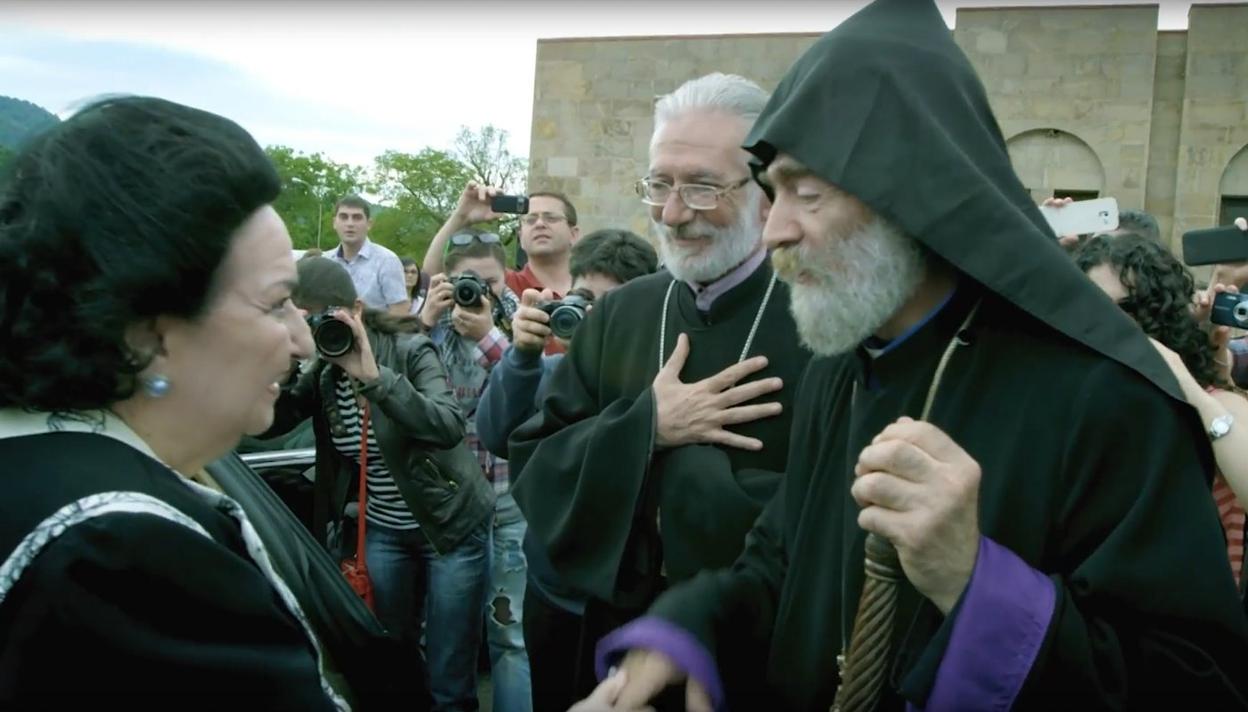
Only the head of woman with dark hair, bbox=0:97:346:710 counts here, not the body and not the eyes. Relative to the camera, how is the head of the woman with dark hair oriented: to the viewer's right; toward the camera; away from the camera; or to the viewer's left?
to the viewer's right

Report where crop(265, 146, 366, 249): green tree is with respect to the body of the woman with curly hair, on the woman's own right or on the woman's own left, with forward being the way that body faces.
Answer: on the woman's own right

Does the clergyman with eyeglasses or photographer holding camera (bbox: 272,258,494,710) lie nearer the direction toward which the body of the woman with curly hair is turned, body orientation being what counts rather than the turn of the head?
the clergyman with eyeglasses

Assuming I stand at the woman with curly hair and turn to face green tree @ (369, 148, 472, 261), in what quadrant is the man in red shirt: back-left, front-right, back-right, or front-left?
front-left

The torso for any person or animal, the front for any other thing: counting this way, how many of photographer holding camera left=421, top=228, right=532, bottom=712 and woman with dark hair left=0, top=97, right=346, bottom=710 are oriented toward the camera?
1

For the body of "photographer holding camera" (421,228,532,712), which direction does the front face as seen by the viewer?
toward the camera

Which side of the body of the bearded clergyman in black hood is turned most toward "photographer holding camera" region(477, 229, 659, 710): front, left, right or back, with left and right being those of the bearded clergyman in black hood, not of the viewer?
right

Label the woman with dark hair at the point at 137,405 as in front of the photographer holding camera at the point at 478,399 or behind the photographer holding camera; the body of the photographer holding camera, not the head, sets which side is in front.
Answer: in front

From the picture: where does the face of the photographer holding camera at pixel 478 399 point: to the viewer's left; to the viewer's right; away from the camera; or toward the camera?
toward the camera

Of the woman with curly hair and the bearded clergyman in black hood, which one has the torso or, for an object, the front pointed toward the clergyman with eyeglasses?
the woman with curly hair

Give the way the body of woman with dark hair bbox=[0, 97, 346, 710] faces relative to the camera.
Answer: to the viewer's right

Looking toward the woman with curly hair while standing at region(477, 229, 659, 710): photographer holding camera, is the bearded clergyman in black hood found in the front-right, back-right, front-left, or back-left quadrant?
front-right

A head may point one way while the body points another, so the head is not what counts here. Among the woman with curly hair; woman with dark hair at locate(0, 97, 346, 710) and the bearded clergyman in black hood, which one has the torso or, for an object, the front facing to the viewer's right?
the woman with dark hair

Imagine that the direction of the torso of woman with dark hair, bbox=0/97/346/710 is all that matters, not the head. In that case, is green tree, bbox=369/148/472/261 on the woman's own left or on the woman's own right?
on the woman's own left

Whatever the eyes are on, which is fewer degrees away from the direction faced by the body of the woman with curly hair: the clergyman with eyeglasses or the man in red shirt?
the clergyman with eyeglasses

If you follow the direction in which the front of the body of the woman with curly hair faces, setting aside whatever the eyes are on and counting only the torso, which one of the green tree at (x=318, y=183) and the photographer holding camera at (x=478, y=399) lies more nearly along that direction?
the photographer holding camera

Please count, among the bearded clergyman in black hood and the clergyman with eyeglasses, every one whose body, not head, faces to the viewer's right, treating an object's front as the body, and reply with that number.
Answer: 0

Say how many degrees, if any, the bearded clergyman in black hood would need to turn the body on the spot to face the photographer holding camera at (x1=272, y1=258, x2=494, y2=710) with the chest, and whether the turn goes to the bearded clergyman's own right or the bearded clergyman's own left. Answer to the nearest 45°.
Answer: approximately 90° to the bearded clergyman's own right

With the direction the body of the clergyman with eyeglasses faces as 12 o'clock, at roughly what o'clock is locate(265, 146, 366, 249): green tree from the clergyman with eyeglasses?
The green tree is roughly at 4 o'clock from the clergyman with eyeglasses.
